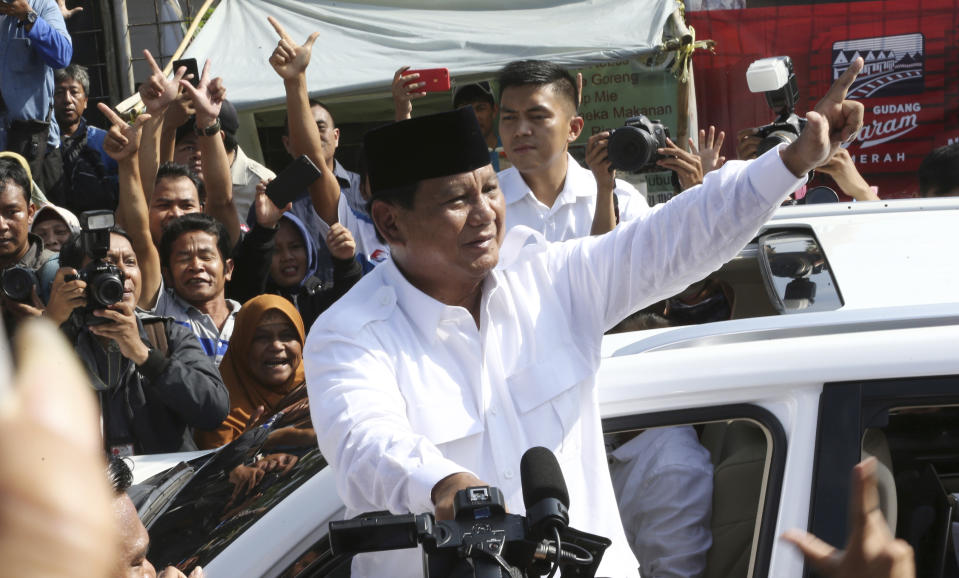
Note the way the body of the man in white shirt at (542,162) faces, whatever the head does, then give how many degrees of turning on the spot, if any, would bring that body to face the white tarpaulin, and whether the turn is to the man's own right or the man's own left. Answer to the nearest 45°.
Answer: approximately 135° to the man's own right

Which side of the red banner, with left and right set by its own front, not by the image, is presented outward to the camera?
front

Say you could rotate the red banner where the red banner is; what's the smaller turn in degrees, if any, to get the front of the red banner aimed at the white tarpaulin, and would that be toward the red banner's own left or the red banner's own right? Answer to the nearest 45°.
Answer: approximately 45° to the red banner's own right

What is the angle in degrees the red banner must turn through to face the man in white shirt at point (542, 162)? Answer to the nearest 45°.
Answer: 0° — it already faces them

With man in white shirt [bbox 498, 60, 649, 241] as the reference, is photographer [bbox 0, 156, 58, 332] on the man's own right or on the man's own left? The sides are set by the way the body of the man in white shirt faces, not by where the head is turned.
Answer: on the man's own right

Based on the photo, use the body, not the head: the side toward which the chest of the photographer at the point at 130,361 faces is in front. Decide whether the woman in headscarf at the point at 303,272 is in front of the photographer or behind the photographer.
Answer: behind

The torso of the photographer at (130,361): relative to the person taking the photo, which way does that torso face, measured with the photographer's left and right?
facing the viewer

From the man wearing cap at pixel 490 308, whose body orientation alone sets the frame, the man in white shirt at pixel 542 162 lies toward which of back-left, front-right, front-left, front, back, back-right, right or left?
back-left

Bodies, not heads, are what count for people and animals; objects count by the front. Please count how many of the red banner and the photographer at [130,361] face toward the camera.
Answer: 2

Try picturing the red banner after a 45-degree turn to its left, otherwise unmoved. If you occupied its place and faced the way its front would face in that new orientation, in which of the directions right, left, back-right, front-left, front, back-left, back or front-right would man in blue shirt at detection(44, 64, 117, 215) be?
right

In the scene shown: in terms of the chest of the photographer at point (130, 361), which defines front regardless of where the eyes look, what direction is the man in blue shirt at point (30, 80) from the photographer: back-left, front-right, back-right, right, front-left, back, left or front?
back
